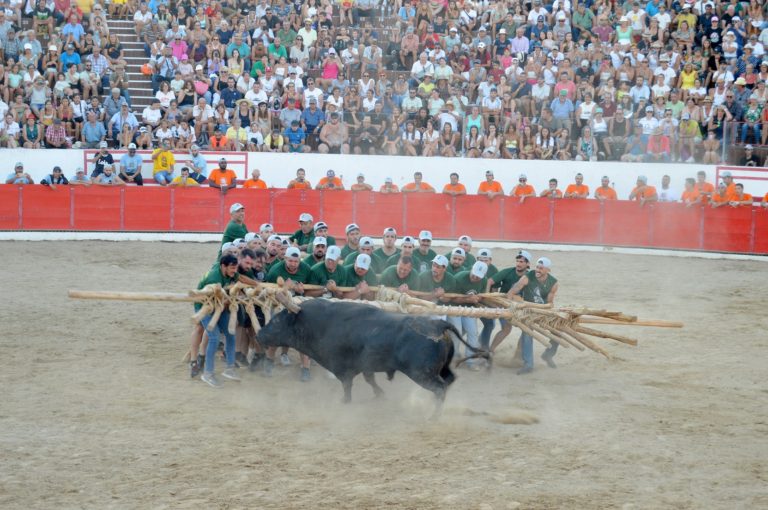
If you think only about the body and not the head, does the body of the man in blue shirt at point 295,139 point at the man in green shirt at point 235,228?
yes

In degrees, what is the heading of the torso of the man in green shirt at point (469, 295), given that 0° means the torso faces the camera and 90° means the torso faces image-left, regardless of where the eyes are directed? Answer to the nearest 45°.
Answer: approximately 0°

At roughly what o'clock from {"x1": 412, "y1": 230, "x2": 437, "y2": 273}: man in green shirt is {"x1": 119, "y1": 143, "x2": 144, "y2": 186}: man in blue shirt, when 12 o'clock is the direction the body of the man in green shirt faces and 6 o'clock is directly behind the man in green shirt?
The man in blue shirt is roughly at 5 o'clock from the man in green shirt.

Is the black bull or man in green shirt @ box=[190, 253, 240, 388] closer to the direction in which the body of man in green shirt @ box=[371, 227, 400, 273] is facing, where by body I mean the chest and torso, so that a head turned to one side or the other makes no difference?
the black bull

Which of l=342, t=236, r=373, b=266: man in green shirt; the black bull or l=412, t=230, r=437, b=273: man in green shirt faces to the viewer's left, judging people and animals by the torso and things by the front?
the black bull

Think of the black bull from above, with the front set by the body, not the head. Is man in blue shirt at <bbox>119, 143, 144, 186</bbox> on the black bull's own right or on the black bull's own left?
on the black bull's own right

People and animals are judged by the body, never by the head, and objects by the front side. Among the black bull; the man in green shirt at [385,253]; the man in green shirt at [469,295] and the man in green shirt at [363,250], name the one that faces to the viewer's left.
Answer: the black bull

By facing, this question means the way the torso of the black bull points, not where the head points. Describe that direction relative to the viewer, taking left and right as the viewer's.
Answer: facing to the left of the viewer

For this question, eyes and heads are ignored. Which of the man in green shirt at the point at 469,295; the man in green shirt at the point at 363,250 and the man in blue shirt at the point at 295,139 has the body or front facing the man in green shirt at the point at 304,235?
the man in blue shirt

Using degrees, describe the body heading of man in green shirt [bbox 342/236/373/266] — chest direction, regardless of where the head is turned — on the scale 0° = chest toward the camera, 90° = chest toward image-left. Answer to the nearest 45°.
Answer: approximately 0°

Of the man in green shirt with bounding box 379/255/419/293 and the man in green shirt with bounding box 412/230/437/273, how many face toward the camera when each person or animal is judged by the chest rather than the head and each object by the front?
2

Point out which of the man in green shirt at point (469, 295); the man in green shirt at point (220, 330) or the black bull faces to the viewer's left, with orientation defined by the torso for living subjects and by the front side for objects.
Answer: the black bull

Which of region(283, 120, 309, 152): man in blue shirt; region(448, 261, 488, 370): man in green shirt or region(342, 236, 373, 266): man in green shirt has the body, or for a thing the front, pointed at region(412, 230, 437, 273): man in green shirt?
the man in blue shirt

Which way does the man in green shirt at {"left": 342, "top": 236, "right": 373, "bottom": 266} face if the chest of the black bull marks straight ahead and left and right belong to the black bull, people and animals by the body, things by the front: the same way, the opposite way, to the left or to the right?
to the left
